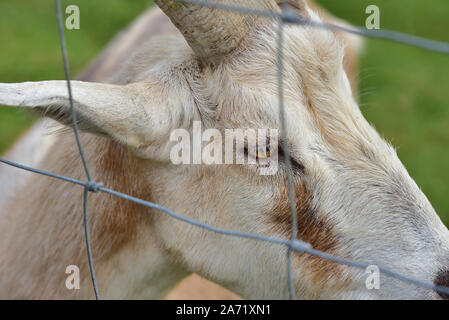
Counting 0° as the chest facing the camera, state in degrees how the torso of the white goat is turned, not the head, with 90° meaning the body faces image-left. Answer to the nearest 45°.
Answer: approximately 270°
